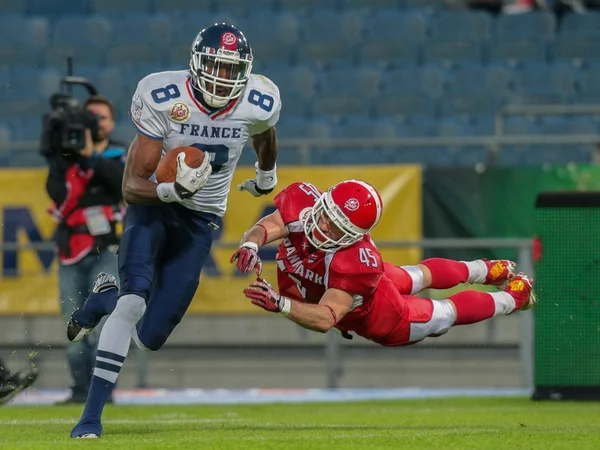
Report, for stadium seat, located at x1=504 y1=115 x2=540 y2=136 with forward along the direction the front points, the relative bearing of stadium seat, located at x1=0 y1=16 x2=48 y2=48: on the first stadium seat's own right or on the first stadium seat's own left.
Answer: on the first stadium seat's own right

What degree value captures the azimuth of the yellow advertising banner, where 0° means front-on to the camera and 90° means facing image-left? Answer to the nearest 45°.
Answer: approximately 0°

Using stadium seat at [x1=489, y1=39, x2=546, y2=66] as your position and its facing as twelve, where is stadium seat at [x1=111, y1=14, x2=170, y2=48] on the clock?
stadium seat at [x1=111, y1=14, x2=170, y2=48] is roughly at 3 o'clock from stadium seat at [x1=489, y1=39, x2=546, y2=66].

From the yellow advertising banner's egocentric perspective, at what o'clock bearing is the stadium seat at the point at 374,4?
The stadium seat is roughly at 7 o'clock from the yellow advertising banner.

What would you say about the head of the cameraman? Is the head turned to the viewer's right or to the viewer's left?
to the viewer's left

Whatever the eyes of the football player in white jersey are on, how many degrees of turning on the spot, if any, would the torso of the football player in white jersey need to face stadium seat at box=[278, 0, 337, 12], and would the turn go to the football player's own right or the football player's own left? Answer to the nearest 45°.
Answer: approximately 180°

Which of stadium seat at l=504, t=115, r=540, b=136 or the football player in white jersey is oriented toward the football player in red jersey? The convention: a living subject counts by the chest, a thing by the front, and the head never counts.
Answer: the stadium seat

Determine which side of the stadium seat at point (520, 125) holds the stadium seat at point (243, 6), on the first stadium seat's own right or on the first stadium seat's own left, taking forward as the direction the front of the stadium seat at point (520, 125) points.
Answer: on the first stadium seat's own right

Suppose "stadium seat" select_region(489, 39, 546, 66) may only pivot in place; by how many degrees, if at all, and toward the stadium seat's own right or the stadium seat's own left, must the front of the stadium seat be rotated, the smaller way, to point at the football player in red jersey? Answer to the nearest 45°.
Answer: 0° — it already faces them
